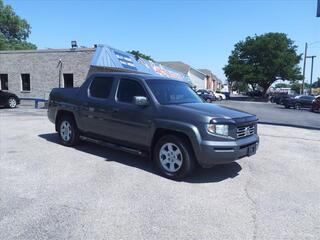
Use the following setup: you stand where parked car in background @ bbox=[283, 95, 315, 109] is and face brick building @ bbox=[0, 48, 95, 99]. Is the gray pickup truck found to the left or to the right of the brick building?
left

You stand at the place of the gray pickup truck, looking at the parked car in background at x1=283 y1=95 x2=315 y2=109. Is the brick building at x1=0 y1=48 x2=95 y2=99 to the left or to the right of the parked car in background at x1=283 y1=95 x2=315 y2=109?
left

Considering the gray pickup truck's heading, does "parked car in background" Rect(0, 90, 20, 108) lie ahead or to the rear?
to the rear

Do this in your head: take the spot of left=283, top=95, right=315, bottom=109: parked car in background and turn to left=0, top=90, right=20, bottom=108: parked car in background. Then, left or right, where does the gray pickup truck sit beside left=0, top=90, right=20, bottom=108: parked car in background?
left

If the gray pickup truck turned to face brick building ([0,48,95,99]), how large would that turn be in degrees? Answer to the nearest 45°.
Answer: approximately 180°

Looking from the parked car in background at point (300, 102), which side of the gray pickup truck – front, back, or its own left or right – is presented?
left

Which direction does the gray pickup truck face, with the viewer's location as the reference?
facing the viewer and to the right of the viewer
